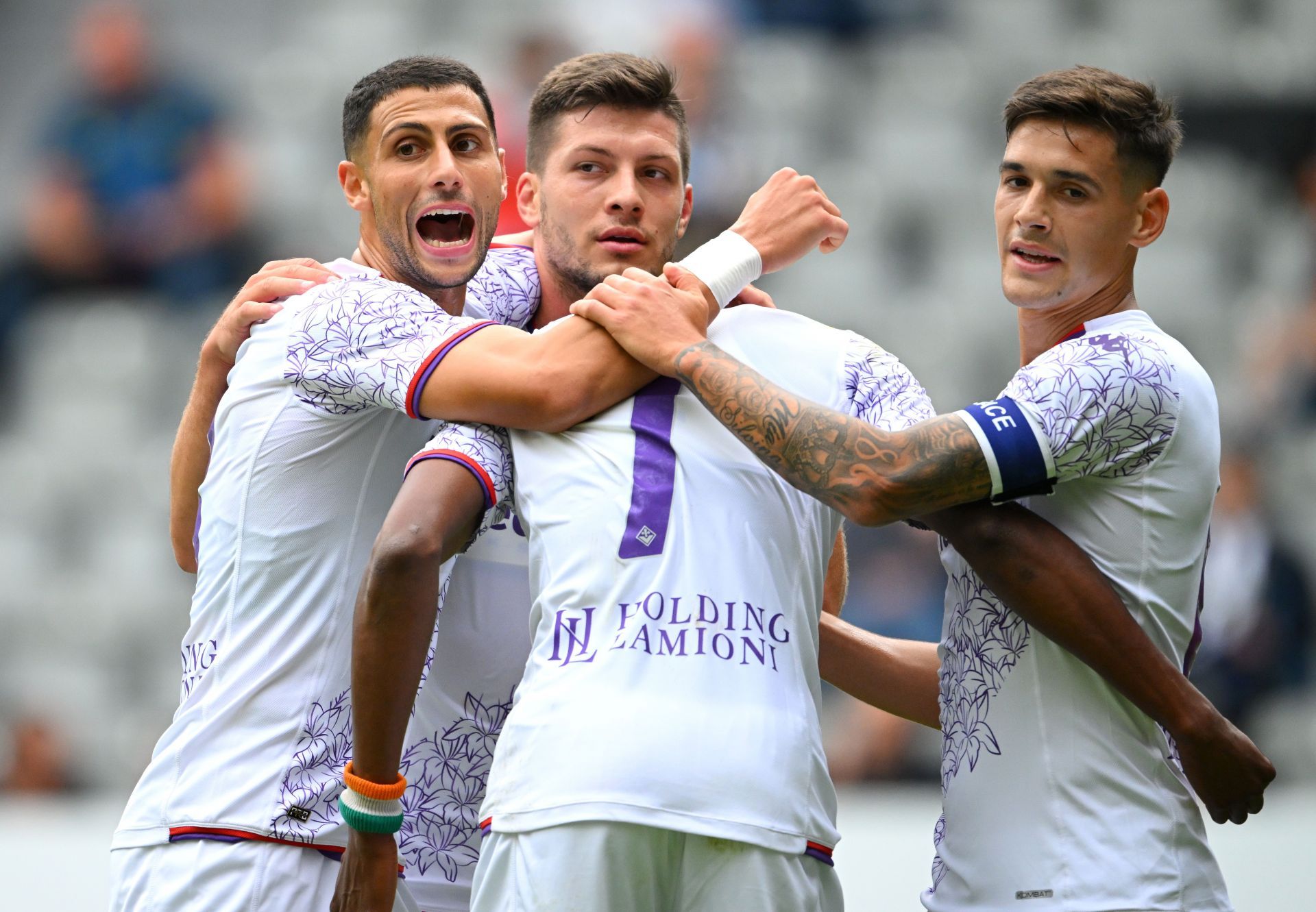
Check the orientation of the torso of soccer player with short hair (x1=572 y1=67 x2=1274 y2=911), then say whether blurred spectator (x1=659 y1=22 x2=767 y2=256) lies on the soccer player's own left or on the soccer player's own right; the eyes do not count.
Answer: on the soccer player's own right

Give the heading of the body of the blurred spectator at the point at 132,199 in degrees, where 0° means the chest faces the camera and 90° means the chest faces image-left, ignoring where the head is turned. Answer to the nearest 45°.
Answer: approximately 0°
